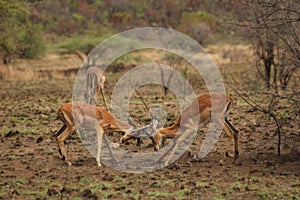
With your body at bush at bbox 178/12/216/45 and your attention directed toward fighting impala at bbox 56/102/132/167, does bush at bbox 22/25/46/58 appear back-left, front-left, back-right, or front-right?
front-right

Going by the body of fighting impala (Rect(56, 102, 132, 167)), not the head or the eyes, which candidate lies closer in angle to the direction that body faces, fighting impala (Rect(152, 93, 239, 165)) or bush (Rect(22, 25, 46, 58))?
the fighting impala

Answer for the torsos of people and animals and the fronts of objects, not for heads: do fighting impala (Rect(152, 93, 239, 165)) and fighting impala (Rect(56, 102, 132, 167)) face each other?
yes

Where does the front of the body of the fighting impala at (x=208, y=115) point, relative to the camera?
to the viewer's left

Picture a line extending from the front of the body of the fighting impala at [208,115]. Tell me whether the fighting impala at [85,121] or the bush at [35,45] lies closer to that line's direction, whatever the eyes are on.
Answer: the fighting impala

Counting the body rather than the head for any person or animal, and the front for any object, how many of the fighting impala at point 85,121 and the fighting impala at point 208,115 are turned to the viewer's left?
1

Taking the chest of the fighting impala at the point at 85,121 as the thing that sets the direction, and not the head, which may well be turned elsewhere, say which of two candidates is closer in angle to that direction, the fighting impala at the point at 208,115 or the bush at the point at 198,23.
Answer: the fighting impala

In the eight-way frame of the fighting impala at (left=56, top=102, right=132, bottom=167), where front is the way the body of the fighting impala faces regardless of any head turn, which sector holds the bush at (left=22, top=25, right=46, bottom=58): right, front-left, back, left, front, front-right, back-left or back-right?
left

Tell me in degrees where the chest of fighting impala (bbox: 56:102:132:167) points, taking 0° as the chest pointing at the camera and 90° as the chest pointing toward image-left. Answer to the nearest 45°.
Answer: approximately 270°

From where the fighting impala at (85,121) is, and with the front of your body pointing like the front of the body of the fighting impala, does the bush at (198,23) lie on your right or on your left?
on your left

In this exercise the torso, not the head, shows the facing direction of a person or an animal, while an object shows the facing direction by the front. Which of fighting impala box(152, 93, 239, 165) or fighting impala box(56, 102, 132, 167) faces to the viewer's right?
fighting impala box(56, 102, 132, 167)

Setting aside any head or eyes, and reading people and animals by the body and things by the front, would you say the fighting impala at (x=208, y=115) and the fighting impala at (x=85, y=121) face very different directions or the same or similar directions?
very different directions

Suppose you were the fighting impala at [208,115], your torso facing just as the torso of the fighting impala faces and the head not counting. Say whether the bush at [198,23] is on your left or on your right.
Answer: on your right

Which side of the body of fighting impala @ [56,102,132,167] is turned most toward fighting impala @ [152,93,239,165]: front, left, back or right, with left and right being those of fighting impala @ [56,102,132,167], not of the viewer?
front

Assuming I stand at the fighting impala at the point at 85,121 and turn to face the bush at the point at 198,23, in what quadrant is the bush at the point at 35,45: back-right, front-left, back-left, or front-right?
front-left
